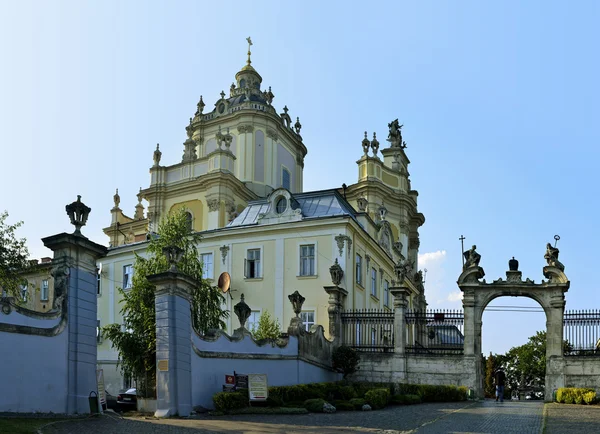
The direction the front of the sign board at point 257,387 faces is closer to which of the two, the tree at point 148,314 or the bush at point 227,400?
the bush

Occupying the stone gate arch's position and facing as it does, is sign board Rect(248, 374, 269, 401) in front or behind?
in front

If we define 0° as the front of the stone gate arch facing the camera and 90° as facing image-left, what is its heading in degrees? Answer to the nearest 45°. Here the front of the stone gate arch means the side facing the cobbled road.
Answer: approximately 0°

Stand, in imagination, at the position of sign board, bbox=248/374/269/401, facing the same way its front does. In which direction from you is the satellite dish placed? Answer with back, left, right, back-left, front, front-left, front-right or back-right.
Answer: back

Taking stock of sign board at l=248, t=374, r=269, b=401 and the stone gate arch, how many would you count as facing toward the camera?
2

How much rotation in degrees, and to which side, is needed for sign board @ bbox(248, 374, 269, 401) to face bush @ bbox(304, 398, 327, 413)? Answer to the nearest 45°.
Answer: approximately 90° to its left

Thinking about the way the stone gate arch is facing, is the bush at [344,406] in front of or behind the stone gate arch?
in front

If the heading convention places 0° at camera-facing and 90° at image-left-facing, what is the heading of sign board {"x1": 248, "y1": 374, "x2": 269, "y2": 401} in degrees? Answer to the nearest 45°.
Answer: approximately 0°
